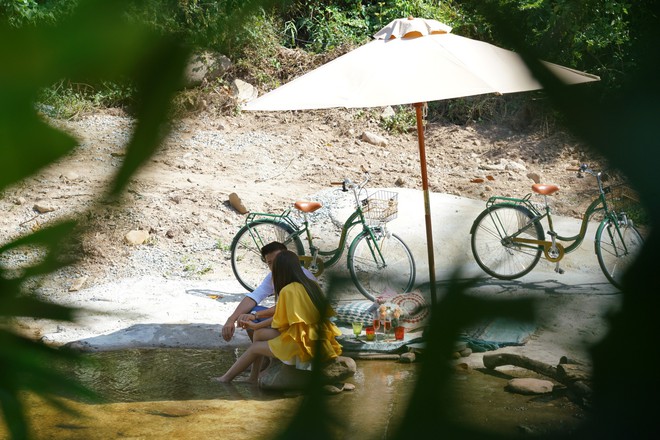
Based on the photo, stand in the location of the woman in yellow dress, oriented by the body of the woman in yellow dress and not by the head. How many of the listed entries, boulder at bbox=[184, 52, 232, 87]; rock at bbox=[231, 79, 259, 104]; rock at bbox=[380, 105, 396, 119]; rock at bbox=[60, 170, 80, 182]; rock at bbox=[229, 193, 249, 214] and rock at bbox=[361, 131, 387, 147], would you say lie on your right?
4

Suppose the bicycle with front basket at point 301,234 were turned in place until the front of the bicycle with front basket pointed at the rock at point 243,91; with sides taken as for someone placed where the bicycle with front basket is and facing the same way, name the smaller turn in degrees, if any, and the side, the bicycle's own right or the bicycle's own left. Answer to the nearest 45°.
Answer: approximately 90° to the bicycle's own left

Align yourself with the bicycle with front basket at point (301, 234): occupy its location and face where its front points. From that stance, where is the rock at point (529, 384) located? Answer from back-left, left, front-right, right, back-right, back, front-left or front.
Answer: front-right

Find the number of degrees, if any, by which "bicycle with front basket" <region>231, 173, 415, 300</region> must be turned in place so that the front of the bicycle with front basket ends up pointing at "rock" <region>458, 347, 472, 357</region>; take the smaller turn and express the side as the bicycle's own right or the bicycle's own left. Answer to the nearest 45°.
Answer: approximately 90° to the bicycle's own right

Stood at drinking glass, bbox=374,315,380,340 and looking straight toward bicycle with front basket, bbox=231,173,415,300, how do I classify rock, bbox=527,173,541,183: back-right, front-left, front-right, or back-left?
front-right

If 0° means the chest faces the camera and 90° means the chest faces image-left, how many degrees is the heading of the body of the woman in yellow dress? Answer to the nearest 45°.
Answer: approximately 90°

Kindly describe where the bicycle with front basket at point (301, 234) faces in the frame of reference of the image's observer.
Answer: facing to the right of the viewer

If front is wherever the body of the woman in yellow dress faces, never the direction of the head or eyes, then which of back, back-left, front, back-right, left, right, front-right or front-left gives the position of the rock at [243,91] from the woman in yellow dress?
right

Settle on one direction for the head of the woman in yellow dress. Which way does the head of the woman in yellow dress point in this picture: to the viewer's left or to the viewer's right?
to the viewer's left

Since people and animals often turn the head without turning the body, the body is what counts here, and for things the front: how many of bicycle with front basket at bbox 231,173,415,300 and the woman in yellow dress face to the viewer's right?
1

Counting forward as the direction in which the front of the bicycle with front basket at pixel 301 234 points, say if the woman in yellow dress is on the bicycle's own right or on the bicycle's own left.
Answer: on the bicycle's own right

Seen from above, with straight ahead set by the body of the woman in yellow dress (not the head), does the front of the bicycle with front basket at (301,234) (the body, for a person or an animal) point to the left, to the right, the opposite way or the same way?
the opposite way

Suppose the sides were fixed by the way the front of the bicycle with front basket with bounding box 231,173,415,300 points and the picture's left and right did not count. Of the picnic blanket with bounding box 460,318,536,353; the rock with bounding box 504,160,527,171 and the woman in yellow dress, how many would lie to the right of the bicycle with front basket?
2
